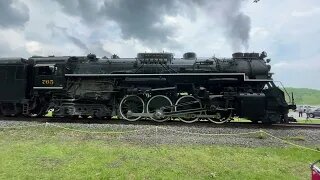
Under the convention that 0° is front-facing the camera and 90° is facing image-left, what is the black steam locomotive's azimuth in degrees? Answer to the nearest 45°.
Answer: approximately 270°
